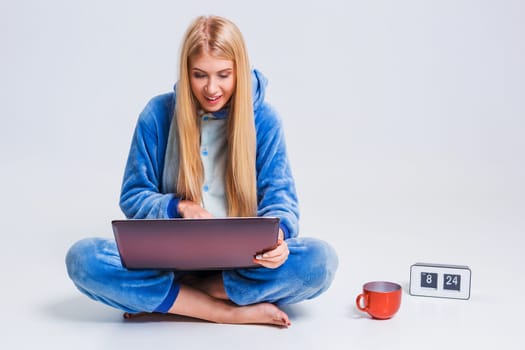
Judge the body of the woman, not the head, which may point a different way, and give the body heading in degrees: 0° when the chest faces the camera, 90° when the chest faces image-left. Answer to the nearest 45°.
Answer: approximately 0°

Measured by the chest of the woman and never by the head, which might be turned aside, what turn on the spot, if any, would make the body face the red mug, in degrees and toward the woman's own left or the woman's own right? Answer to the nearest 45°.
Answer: approximately 90° to the woman's own left
